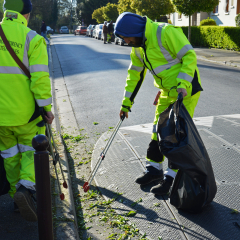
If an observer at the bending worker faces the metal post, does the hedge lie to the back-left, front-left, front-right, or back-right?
back-right

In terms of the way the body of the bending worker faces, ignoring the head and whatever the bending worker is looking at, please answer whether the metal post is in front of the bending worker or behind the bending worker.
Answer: in front

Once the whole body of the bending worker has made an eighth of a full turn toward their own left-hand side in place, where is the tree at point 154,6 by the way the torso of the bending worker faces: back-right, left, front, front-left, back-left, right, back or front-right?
back

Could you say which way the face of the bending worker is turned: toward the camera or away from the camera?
toward the camera

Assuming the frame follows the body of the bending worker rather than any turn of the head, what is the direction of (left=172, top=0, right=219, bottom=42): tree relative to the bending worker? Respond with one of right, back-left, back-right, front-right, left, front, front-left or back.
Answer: back-right

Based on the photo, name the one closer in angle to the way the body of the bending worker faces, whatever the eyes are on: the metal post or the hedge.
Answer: the metal post

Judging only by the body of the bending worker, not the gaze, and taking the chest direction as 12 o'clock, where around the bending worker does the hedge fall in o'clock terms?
The hedge is roughly at 5 o'clock from the bending worker.

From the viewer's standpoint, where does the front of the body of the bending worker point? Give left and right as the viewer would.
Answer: facing the viewer and to the left of the viewer
